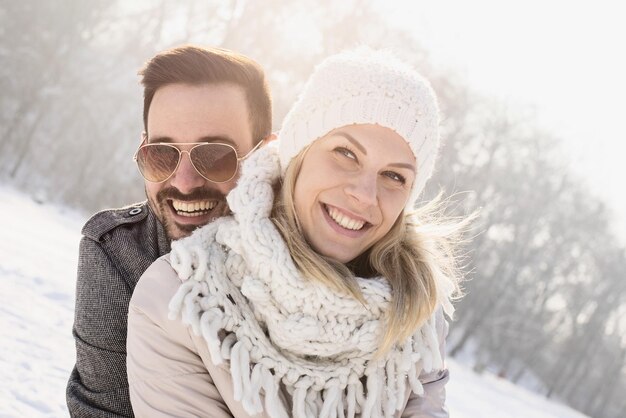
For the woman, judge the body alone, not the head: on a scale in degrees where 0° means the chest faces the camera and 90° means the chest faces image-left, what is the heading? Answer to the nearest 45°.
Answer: approximately 315°

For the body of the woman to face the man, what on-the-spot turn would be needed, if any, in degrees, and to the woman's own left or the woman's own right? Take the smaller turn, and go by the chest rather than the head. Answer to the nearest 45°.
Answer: approximately 180°
